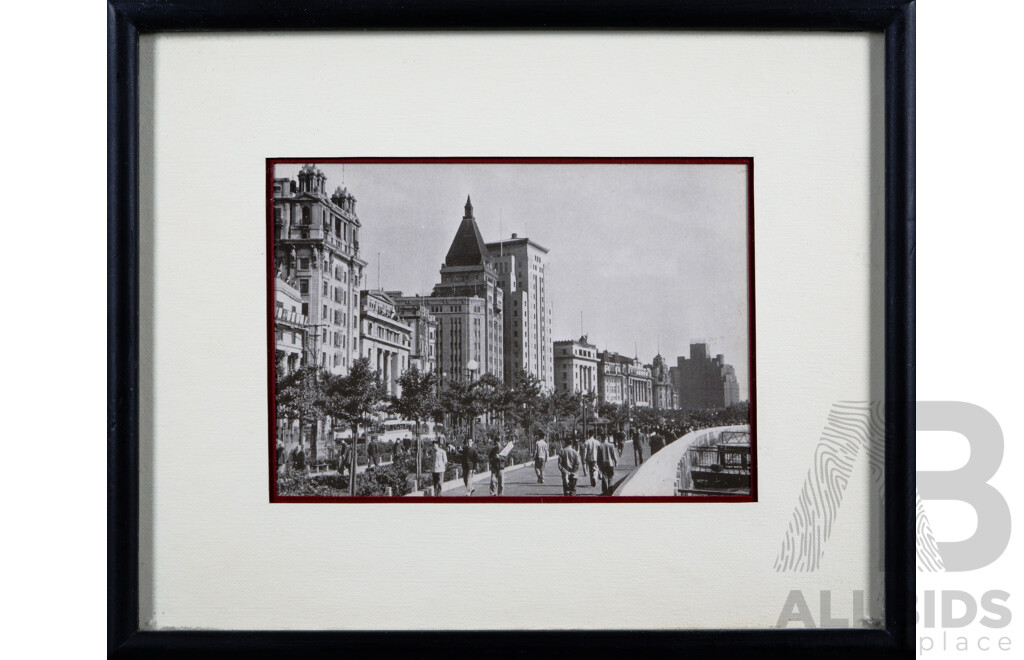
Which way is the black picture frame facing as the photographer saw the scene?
facing the viewer
